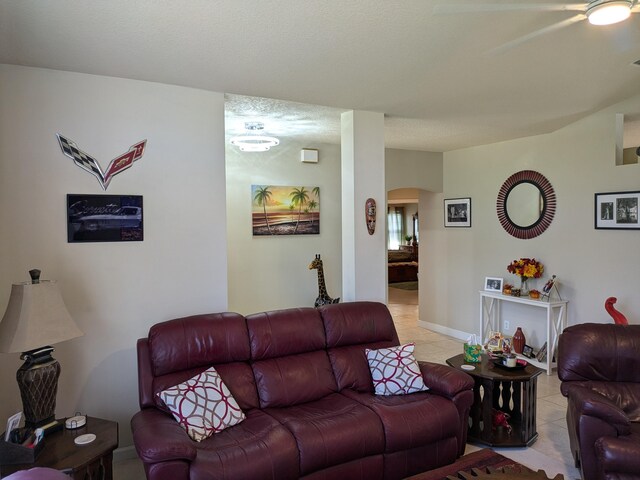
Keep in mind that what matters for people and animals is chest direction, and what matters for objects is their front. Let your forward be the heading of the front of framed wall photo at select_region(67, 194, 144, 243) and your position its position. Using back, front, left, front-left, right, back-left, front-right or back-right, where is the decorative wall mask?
left

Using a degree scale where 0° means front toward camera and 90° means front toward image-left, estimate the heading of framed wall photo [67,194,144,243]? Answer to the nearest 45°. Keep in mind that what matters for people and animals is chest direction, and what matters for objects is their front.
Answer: approximately 0°

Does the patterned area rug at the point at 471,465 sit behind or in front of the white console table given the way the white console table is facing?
in front

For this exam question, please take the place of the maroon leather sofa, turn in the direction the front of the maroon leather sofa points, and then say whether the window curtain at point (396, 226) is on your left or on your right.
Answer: on your left

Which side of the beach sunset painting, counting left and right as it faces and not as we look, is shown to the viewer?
front

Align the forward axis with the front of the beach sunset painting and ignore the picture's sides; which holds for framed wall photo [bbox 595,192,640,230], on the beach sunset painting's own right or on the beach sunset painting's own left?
on the beach sunset painting's own left

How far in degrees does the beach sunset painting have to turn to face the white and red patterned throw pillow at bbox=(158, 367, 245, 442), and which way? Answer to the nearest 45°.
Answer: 0° — it already faces it

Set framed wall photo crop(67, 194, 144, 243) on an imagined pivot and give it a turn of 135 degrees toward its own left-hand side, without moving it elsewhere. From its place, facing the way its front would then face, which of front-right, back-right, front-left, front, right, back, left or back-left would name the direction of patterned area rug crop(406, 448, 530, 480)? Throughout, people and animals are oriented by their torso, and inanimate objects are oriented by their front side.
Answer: right

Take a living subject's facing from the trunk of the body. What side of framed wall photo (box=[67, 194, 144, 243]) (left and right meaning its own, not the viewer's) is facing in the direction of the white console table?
left

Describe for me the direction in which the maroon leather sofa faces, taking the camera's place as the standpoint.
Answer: facing the viewer and to the right of the viewer

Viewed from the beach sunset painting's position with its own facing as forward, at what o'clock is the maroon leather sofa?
The maroon leather sofa is roughly at 12 o'clock from the beach sunset painting.

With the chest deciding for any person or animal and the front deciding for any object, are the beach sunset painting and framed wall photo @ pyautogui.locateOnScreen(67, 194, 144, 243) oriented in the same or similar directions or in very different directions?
same or similar directions

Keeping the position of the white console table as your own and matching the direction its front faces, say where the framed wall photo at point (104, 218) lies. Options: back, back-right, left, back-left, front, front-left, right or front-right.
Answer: front

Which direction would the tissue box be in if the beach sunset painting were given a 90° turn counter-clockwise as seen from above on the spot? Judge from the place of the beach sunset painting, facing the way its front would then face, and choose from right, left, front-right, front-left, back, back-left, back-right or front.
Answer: front-right

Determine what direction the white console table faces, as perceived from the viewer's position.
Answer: facing the viewer and to the left of the viewer
